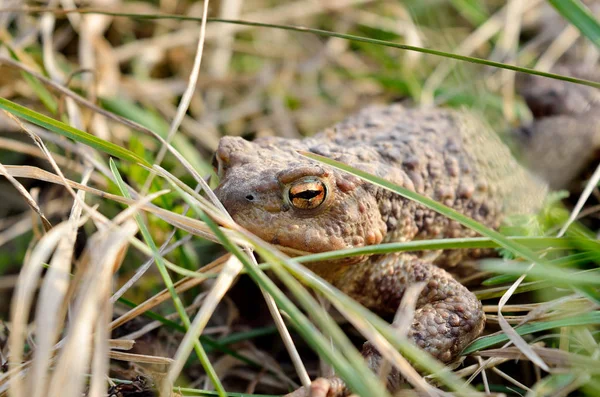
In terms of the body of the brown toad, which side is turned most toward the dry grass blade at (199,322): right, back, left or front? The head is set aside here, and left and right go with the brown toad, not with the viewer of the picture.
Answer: front

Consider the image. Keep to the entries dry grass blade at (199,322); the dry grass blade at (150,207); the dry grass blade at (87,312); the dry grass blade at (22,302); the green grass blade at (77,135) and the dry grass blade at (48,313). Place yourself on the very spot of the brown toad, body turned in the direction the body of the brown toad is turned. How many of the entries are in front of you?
6

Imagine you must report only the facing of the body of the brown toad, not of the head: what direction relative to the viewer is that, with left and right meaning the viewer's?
facing the viewer and to the left of the viewer

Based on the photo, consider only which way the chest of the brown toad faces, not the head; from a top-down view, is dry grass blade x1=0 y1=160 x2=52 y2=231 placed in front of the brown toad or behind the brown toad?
in front

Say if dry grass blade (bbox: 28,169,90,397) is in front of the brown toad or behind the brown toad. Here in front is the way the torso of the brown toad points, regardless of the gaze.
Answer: in front

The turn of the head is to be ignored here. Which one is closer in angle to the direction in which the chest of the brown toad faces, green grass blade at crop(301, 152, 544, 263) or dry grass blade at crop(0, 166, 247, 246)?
the dry grass blade

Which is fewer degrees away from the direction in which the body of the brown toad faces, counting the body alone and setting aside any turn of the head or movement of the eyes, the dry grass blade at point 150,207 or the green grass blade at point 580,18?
the dry grass blade

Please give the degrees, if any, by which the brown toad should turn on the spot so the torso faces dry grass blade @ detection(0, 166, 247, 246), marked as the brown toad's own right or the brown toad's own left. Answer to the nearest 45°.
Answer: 0° — it already faces it

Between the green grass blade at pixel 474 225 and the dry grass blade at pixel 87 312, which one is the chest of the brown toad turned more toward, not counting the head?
the dry grass blade

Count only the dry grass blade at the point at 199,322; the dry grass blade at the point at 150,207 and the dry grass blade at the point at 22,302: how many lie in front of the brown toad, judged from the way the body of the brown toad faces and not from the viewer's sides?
3

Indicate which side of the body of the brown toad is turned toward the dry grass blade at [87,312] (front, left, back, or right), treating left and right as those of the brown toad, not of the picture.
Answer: front

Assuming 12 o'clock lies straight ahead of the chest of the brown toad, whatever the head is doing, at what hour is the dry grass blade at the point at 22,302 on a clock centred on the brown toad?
The dry grass blade is roughly at 12 o'clock from the brown toad.
